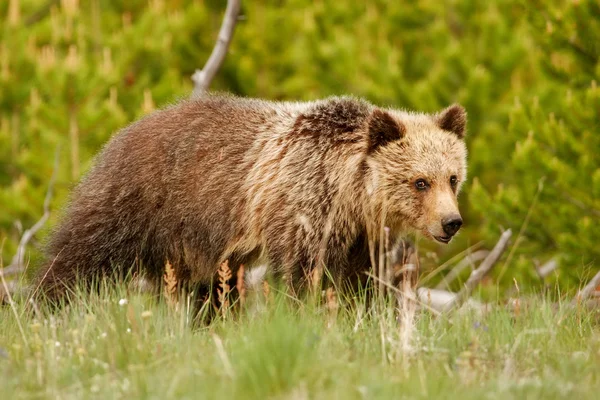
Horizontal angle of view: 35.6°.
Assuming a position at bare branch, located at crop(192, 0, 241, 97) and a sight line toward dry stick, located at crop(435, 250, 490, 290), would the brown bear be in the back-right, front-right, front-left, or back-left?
front-right

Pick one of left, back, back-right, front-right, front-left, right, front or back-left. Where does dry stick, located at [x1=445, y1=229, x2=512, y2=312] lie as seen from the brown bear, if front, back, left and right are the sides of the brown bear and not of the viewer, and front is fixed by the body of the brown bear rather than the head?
front

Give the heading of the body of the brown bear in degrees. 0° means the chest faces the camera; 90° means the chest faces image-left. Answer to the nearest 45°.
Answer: approximately 270°

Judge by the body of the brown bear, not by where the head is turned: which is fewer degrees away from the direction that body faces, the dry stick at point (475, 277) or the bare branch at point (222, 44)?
the dry stick

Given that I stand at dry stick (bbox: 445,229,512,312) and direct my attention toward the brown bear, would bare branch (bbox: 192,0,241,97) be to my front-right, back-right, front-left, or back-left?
front-right

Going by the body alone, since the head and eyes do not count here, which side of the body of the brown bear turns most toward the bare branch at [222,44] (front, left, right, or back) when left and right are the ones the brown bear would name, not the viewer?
left

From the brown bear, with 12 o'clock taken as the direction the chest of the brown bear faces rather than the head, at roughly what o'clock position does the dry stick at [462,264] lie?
The dry stick is roughly at 11 o'clock from the brown bear.
